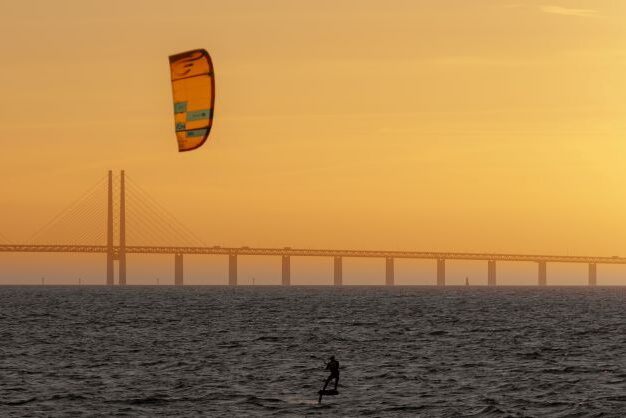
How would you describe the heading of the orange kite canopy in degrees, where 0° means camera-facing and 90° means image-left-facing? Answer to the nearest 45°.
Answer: approximately 270°
